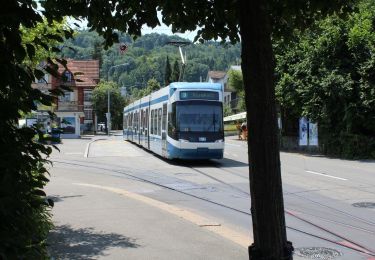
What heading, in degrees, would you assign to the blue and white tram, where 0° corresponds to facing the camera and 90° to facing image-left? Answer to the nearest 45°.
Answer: approximately 0°
